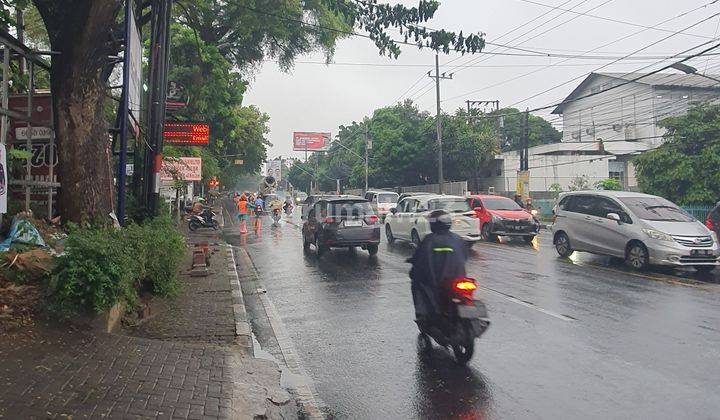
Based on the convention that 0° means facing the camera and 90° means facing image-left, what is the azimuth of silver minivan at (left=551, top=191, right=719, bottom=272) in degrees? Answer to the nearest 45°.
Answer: approximately 315°

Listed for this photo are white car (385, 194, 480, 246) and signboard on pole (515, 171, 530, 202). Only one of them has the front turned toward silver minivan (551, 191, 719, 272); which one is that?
the signboard on pole

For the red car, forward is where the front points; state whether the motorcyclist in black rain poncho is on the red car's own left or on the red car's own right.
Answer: on the red car's own right

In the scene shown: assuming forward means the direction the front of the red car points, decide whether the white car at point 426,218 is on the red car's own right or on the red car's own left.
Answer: on the red car's own right

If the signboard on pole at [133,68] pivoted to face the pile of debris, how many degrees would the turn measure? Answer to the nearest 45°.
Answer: approximately 90° to its right

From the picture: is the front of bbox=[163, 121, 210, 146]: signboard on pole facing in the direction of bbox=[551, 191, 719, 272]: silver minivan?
no

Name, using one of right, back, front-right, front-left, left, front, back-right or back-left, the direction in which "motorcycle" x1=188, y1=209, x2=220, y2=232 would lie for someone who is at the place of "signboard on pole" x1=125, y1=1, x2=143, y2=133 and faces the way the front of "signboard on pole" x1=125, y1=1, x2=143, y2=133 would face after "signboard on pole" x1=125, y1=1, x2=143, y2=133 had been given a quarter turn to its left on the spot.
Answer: front

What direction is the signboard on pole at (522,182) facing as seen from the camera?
toward the camera

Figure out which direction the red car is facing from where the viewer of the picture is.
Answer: facing the viewer and to the right of the viewer

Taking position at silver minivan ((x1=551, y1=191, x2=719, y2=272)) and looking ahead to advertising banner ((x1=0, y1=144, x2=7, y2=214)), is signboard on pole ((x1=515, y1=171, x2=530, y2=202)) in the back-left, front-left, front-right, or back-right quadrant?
back-right

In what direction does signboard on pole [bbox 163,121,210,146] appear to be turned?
toward the camera

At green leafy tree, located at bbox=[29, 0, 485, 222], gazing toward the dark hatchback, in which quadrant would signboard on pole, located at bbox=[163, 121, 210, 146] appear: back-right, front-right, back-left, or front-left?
front-left
